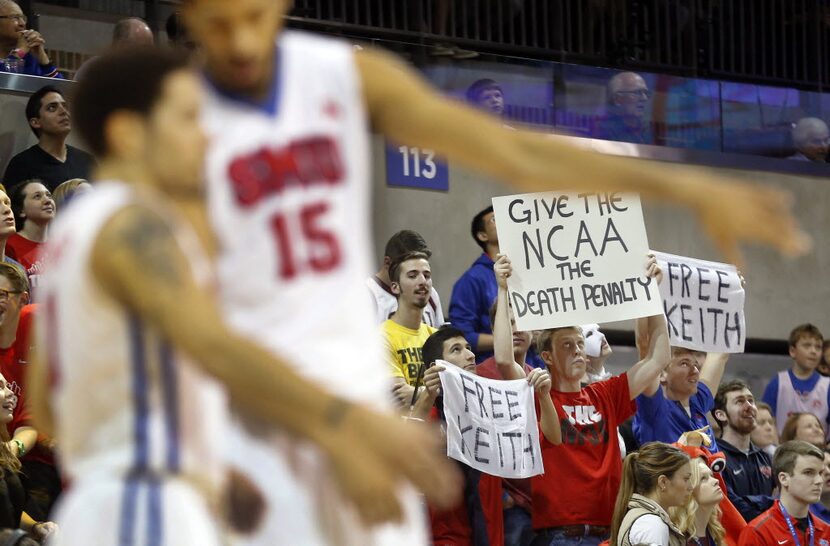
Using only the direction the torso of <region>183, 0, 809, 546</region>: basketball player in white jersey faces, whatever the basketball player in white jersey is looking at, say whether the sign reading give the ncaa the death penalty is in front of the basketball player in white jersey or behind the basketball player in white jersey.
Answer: behind

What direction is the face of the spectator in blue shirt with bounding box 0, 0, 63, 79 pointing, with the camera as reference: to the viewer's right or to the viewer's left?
to the viewer's right

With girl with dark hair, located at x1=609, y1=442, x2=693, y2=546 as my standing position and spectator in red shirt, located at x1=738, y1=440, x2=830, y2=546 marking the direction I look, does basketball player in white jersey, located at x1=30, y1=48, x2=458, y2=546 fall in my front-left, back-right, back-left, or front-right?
back-right

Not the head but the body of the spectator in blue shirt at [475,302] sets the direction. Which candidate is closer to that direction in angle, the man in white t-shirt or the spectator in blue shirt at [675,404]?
the spectator in blue shirt

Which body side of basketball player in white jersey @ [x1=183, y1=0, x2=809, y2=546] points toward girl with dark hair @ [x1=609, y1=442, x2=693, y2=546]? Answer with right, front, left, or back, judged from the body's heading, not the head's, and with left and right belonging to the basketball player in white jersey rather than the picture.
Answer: back
